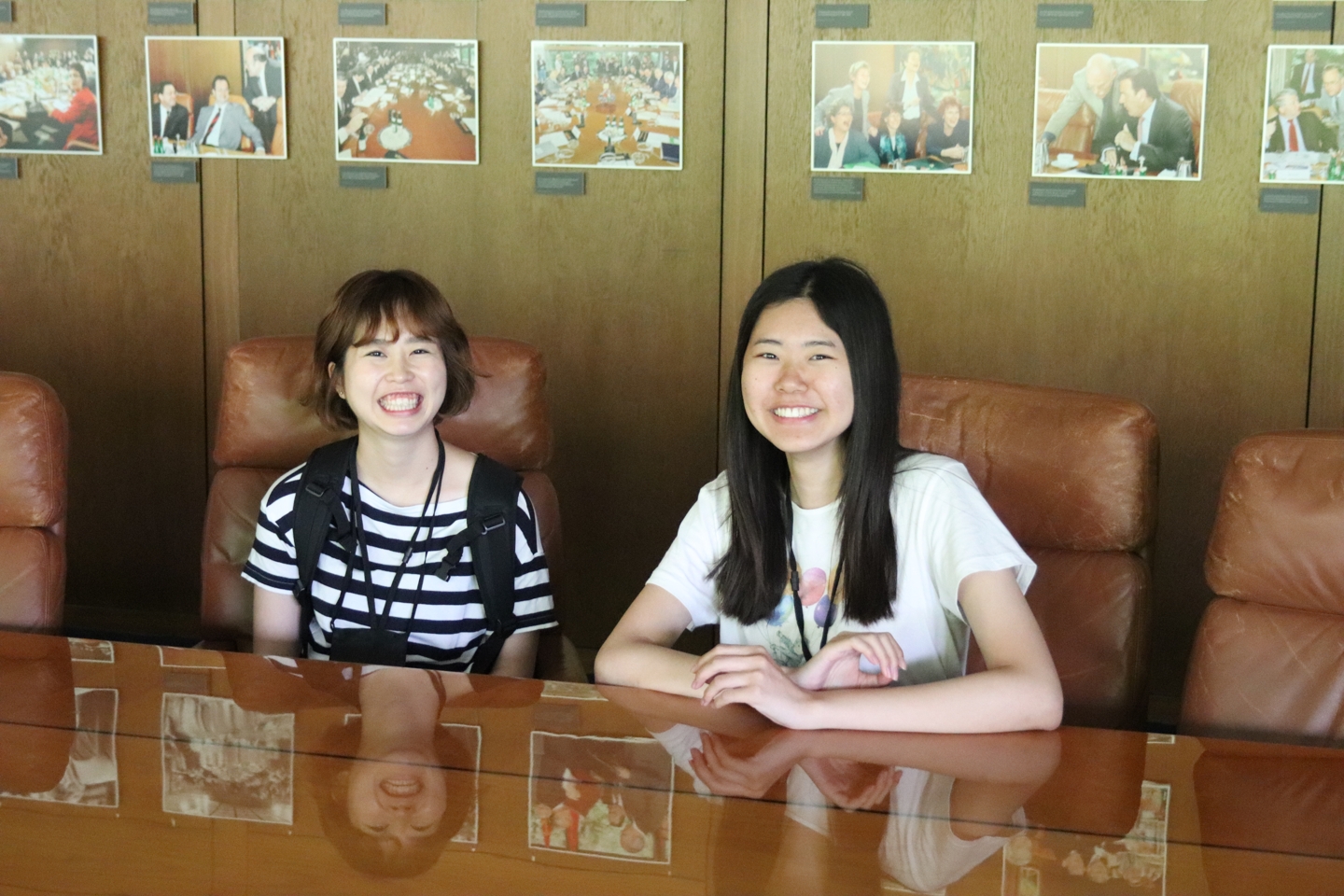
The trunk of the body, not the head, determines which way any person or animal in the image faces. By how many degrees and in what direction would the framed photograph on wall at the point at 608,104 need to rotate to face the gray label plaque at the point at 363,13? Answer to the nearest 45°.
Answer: approximately 90° to its right

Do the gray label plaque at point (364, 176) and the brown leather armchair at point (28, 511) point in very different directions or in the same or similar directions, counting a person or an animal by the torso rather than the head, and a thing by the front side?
same or similar directions

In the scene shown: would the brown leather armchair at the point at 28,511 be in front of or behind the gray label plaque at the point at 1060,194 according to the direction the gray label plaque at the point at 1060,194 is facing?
in front

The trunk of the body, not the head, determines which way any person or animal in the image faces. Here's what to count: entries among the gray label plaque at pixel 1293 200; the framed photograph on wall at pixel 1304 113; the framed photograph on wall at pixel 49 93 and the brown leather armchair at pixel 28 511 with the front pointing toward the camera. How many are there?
4

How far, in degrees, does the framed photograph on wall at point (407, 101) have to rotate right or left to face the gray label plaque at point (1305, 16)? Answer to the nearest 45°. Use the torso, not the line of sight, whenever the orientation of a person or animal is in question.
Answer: approximately 90° to its left

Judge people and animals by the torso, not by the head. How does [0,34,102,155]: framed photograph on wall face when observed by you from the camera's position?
facing the viewer

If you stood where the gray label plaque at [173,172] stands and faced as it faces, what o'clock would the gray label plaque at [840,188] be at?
the gray label plaque at [840,188] is roughly at 10 o'clock from the gray label plaque at [173,172].

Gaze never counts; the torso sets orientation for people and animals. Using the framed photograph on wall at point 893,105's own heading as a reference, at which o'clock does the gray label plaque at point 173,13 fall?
The gray label plaque is roughly at 3 o'clock from the framed photograph on wall.

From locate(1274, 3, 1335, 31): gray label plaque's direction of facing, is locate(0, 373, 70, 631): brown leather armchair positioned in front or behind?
in front

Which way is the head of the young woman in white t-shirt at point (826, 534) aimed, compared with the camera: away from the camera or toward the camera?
toward the camera

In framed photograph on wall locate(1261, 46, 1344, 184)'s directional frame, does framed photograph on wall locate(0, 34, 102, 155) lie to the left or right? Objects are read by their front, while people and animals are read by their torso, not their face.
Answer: on its right

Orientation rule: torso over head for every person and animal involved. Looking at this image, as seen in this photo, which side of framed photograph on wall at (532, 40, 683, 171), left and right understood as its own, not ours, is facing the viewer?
front

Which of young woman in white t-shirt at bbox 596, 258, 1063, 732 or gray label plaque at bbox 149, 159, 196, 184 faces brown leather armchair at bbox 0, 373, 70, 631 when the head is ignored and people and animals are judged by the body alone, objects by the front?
the gray label plaque

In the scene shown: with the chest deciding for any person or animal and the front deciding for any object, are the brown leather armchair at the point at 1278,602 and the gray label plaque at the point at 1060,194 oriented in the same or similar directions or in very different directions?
same or similar directions

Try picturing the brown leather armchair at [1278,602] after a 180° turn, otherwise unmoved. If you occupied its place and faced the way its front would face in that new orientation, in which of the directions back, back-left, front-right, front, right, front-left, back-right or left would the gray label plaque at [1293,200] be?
front
